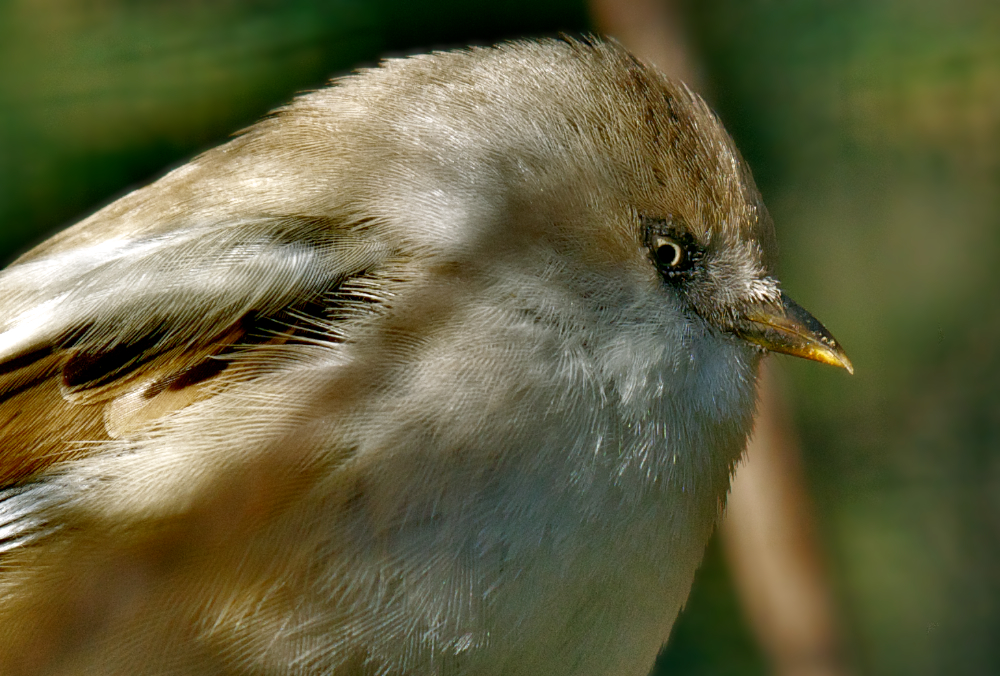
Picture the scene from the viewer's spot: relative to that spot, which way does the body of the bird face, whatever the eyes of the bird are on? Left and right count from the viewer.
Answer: facing to the right of the viewer
